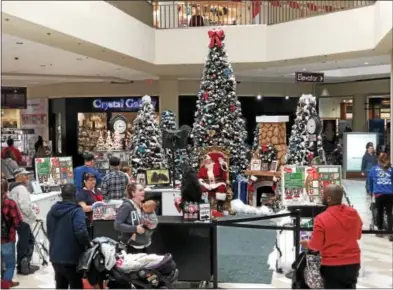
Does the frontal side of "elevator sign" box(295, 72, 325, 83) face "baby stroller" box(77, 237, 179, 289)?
yes

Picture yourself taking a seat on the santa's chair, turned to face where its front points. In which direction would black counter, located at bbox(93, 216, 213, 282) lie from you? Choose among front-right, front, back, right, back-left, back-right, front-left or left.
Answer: front

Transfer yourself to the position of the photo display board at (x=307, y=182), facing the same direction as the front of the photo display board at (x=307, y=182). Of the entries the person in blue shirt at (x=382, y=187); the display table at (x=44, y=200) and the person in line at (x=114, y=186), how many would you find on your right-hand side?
2

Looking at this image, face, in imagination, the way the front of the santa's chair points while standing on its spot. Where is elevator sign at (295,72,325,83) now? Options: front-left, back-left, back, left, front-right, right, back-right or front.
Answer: back-left

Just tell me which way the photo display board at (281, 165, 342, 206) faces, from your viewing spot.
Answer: facing the viewer

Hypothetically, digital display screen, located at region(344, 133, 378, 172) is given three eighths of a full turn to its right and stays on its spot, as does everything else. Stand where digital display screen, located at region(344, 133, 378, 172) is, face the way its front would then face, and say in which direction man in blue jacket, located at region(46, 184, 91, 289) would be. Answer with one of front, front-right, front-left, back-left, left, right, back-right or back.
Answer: back-left

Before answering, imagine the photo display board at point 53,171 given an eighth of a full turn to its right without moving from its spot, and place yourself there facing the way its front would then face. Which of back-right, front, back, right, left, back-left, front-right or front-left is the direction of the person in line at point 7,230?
front-left

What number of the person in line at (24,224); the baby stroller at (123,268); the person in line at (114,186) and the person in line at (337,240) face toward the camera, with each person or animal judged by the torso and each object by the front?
0

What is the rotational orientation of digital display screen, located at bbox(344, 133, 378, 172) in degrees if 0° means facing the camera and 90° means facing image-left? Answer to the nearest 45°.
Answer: approximately 0°

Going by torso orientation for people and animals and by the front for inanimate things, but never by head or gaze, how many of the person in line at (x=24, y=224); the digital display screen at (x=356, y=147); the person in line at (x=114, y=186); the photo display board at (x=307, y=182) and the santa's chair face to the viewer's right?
1

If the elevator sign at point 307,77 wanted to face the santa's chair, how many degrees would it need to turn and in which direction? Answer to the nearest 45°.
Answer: approximately 45° to its right

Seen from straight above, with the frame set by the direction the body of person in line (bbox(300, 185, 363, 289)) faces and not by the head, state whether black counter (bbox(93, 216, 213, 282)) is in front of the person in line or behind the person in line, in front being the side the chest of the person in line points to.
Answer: in front

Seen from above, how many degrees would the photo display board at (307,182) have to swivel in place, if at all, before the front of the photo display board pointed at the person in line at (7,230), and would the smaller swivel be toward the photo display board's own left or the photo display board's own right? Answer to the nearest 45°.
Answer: approximately 45° to the photo display board's own right

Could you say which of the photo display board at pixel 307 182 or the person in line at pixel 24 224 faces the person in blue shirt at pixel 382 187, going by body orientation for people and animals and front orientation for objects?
the person in line at pixel 24 224

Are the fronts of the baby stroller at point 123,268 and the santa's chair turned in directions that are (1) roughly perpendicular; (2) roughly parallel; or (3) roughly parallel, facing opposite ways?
roughly perpendicular

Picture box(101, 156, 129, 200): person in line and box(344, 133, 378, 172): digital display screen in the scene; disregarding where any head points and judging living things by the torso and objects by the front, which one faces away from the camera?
the person in line

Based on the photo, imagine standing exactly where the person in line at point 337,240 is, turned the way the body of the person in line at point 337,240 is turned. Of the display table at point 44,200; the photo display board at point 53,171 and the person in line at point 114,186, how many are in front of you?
3

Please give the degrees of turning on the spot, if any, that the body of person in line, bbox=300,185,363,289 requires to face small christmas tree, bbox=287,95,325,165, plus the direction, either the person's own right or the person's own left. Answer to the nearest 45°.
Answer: approximately 45° to the person's own right
